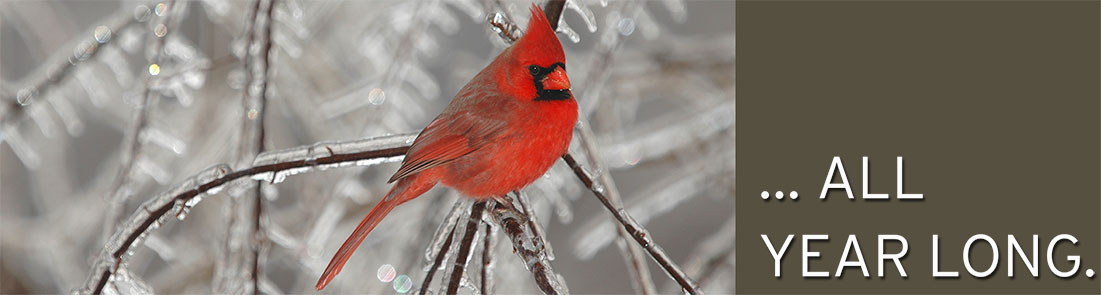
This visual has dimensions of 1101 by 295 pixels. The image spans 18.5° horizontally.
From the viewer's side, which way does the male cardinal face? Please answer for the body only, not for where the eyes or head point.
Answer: to the viewer's right
